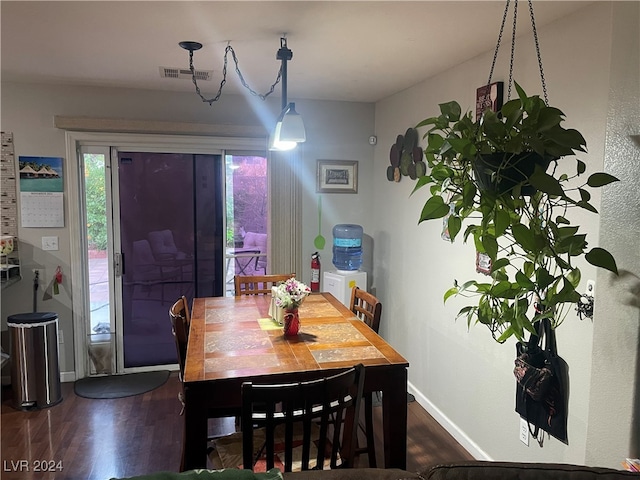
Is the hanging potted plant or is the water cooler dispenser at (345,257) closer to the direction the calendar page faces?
the hanging potted plant

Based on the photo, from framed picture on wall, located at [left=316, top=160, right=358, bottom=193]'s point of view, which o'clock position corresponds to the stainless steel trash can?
The stainless steel trash can is roughly at 2 o'clock from the framed picture on wall.

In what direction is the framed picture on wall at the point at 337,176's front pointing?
toward the camera

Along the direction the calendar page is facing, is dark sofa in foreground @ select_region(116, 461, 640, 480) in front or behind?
in front

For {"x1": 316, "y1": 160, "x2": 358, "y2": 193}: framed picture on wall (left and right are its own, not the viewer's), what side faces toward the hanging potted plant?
front

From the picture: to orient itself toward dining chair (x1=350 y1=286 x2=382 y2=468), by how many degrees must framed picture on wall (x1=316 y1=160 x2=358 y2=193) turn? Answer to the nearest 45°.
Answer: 0° — it already faces it

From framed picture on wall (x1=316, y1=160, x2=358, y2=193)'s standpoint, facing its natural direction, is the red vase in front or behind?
in front

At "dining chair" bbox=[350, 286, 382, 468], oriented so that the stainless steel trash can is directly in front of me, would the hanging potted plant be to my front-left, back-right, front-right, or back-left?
back-left

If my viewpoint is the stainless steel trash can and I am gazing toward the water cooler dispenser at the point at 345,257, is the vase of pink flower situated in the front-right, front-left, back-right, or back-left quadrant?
front-right

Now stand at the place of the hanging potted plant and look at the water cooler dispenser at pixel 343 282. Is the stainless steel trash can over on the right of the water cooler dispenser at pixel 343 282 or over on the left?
left

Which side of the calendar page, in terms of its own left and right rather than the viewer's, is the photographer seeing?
front

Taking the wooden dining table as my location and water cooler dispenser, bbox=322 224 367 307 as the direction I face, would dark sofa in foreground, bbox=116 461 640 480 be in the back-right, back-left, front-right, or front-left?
back-right

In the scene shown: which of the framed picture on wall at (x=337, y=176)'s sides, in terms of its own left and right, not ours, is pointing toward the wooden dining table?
front

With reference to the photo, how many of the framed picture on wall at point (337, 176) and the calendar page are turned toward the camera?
2

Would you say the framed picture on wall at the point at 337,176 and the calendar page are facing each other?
no

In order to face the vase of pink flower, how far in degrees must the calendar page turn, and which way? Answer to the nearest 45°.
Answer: approximately 45° to its left
